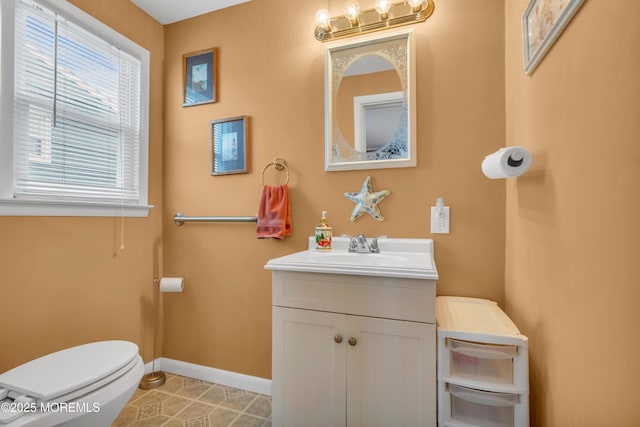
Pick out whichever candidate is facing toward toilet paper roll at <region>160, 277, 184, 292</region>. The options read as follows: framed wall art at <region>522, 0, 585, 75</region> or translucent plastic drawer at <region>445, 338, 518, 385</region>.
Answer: the framed wall art

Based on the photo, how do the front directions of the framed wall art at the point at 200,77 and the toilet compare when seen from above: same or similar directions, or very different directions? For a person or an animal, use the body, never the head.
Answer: very different directions

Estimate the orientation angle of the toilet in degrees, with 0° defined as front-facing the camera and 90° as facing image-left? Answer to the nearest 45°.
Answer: approximately 225°

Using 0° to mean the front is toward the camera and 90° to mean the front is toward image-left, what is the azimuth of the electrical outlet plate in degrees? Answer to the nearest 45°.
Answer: approximately 0°

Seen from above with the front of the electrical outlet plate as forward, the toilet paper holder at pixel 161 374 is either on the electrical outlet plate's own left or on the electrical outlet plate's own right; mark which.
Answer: on the electrical outlet plate's own right

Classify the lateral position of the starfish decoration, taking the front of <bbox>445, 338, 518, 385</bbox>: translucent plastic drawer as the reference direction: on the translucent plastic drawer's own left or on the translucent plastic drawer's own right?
on the translucent plastic drawer's own right

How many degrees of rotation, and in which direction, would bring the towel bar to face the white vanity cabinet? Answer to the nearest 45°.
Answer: approximately 45° to its left
